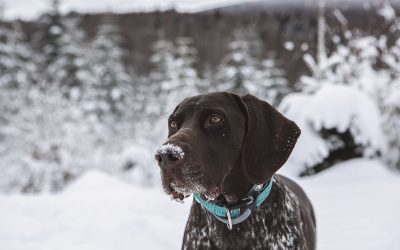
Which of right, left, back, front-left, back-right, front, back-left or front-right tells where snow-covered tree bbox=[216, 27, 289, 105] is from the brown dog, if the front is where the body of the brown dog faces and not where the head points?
back-right

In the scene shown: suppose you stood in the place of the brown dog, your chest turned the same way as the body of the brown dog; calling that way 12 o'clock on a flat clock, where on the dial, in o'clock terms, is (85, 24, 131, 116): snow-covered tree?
The snow-covered tree is roughly at 4 o'clock from the brown dog.

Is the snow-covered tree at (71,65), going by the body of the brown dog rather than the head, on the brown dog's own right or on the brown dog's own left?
on the brown dog's own right

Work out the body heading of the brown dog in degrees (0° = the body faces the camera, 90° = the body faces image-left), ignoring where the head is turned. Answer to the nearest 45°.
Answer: approximately 45°
